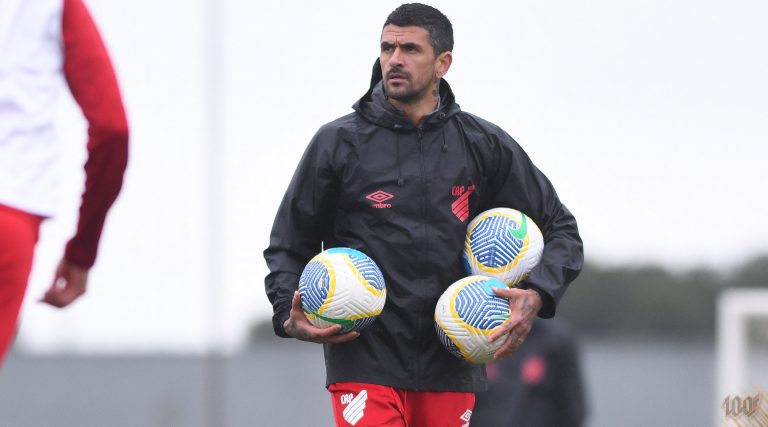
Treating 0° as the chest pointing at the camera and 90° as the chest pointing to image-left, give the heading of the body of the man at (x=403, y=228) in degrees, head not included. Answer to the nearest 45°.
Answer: approximately 0°

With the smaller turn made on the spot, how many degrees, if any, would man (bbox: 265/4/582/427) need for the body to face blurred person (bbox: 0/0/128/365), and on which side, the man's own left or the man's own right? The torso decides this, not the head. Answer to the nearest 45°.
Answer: approximately 45° to the man's own right
